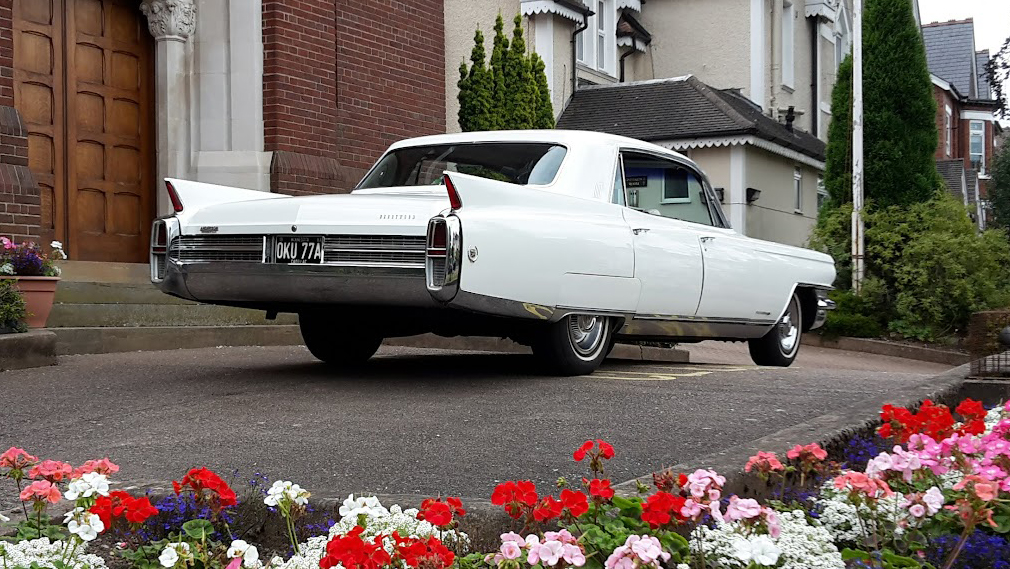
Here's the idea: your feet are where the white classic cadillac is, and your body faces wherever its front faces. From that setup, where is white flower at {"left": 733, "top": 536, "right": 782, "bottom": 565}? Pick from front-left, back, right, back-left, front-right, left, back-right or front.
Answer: back-right

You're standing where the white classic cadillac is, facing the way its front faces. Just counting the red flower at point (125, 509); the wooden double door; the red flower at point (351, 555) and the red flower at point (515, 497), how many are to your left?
1

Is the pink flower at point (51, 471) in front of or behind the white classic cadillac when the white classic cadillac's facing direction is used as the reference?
behind

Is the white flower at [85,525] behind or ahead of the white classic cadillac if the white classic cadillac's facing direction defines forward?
behind

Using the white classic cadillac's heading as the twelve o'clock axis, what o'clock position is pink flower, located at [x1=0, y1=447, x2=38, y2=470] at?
The pink flower is roughly at 5 o'clock from the white classic cadillac.

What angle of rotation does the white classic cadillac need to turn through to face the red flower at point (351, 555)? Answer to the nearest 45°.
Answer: approximately 135° to its right

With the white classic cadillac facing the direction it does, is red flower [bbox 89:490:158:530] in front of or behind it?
behind

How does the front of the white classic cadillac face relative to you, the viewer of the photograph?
facing away from the viewer and to the right of the viewer

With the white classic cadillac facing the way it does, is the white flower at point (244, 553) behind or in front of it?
behind

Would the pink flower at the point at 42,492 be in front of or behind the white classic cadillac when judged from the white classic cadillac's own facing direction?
behind

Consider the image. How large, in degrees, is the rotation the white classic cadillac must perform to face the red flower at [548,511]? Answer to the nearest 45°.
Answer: approximately 135° to its right

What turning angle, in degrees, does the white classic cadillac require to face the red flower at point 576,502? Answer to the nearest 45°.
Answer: approximately 135° to its right

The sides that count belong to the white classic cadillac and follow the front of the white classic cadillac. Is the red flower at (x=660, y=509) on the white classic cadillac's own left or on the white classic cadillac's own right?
on the white classic cadillac's own right

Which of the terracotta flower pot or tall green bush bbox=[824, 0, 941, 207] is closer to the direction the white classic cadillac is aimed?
the tall green bush

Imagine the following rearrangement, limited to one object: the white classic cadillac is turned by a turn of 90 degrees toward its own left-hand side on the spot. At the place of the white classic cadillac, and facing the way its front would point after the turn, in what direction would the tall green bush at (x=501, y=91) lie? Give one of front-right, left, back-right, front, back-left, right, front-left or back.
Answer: front-right
